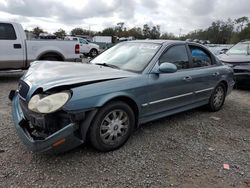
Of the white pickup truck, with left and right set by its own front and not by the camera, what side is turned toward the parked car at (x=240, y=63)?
back

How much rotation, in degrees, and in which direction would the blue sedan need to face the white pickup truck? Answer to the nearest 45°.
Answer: approximately 90° to its right

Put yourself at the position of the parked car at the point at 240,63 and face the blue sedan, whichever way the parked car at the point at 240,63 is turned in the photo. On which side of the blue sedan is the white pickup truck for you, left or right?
right

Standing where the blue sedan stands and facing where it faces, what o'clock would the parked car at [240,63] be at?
The parked car is roughly at 6 o'clock from the blue sedan.

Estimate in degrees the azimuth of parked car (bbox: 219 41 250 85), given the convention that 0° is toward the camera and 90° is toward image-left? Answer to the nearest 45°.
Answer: approximately 45°

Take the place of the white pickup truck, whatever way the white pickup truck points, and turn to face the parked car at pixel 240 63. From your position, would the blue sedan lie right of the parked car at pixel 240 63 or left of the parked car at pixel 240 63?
right

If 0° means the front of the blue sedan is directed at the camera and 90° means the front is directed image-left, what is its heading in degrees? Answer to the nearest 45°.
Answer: approximately 45°
